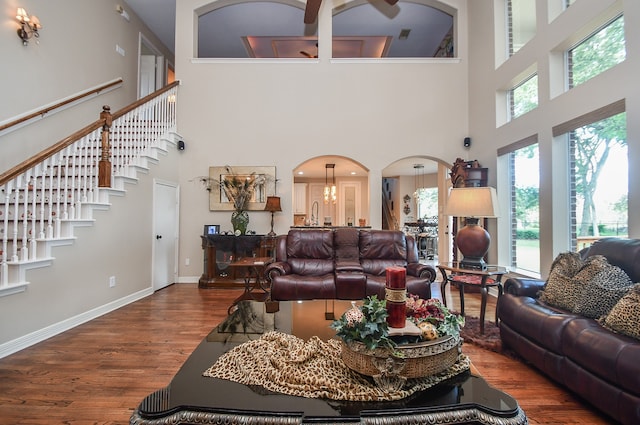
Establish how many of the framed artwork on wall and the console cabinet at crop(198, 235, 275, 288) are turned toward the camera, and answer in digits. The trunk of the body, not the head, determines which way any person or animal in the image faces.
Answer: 2

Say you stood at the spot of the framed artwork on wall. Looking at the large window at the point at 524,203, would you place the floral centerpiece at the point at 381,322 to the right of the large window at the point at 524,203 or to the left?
right

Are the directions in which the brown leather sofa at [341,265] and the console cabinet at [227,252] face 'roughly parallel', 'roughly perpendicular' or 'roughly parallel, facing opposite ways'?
roughly parallel

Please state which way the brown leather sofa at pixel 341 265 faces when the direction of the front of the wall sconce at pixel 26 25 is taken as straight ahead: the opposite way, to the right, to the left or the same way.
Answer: to the right

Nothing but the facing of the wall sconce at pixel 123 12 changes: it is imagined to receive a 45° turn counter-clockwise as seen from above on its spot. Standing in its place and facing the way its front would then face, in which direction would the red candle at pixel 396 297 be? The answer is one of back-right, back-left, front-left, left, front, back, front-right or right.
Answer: right

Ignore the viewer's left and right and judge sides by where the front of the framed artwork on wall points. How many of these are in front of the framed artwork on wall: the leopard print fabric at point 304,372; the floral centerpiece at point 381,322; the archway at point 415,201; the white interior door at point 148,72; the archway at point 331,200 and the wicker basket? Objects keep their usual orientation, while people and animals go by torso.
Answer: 3

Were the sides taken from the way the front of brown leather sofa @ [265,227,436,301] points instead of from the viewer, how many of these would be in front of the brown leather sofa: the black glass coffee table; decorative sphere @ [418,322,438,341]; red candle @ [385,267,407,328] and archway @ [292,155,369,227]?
3

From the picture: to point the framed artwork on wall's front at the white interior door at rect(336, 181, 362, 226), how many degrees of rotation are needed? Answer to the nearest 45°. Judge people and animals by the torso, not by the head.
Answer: approximately 135° to its left

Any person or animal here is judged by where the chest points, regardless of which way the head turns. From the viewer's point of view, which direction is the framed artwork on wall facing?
toward the camera

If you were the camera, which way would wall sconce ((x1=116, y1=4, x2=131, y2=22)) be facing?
facing the viewer and to the right of the viewer

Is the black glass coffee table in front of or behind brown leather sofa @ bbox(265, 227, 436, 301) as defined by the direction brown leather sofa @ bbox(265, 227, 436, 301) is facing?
in front

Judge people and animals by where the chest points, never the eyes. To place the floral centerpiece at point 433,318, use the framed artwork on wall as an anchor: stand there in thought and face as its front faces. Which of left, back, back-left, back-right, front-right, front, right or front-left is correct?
front

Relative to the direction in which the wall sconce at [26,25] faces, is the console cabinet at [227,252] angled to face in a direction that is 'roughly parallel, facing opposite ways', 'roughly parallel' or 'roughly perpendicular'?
roughly perpendicular

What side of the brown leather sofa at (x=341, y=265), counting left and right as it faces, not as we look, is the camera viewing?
front

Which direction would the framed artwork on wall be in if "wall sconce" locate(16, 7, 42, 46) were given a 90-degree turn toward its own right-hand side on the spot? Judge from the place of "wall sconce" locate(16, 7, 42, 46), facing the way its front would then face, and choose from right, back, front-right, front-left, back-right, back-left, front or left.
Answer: back-left

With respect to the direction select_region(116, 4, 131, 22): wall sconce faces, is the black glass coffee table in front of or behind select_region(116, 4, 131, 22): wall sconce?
in front
